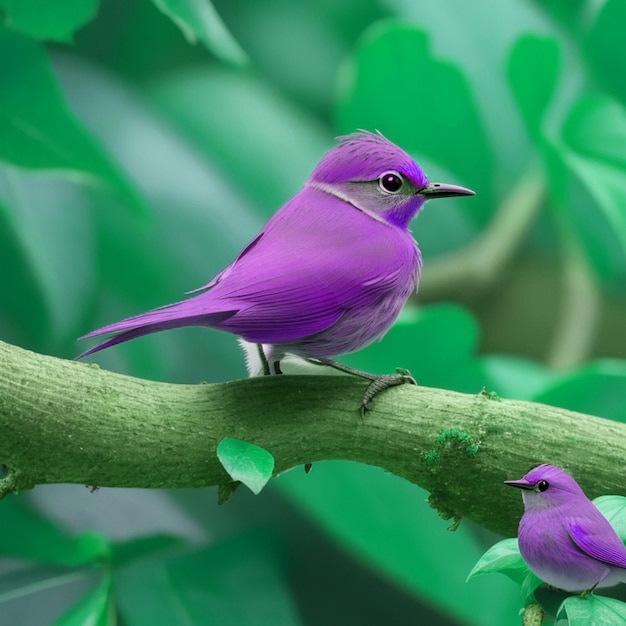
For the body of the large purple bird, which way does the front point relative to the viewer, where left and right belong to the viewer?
facing to the right of the viewer

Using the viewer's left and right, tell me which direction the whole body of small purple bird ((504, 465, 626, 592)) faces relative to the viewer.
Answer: facing to the left of the viewer

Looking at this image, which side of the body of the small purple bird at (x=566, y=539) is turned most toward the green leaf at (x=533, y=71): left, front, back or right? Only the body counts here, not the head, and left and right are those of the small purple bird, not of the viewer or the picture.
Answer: right

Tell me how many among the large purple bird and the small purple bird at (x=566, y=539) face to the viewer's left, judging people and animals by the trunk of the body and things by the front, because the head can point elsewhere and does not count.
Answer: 1

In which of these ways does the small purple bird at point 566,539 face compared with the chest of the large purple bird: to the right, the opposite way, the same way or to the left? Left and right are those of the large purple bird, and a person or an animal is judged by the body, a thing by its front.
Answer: the opposite way

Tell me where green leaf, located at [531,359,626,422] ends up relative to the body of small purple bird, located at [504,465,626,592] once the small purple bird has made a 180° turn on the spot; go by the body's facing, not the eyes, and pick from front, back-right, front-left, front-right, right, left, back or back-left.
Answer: left

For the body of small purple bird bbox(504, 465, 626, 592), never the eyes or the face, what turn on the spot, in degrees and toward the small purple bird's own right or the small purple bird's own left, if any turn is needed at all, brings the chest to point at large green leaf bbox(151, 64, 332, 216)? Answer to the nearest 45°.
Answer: approximately 45° to the small purple bird's own right
